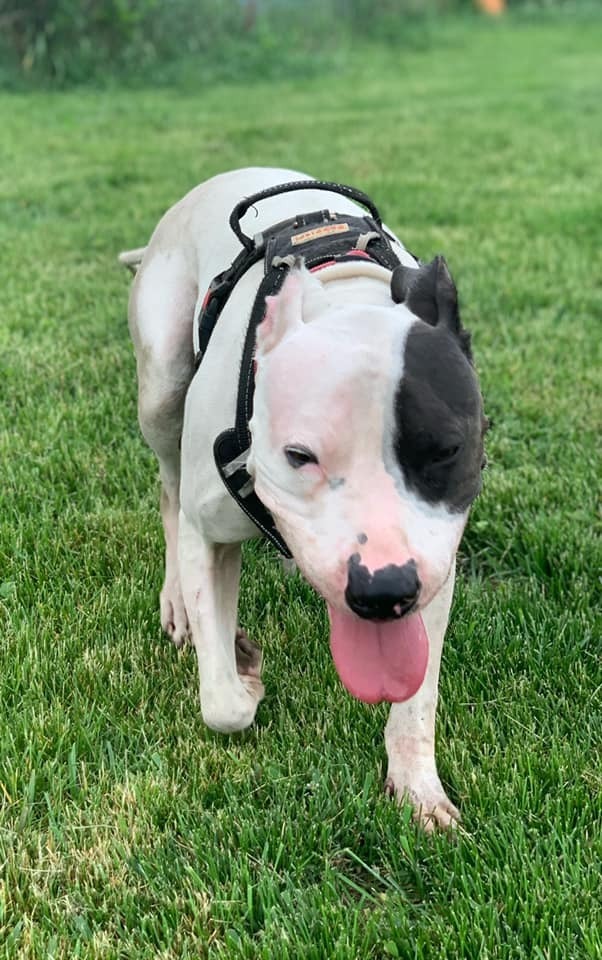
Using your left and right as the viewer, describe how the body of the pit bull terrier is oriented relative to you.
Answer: facing the viewer and to the right of the viewer
